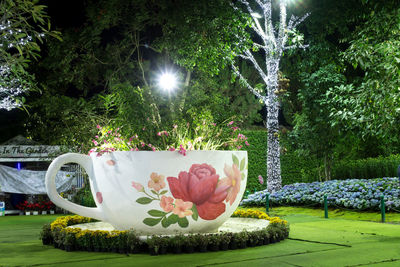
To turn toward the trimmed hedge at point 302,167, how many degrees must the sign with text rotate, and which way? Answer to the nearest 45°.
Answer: approximately 90° to its left

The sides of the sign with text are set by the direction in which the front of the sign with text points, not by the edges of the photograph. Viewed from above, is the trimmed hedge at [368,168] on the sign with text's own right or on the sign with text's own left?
on the sign with text's own left

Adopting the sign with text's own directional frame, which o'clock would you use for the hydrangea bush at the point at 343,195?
The hydrangea bush is roughly at 10 o'clock from the sign with text.

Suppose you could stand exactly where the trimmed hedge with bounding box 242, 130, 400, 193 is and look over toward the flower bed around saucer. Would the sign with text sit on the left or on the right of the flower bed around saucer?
right

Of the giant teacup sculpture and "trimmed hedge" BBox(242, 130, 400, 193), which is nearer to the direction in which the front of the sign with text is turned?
the giant teacup sculpture

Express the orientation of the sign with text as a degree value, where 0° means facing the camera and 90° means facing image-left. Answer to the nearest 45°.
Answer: approximately 0°

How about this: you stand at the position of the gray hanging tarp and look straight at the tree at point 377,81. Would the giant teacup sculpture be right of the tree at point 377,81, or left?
right
